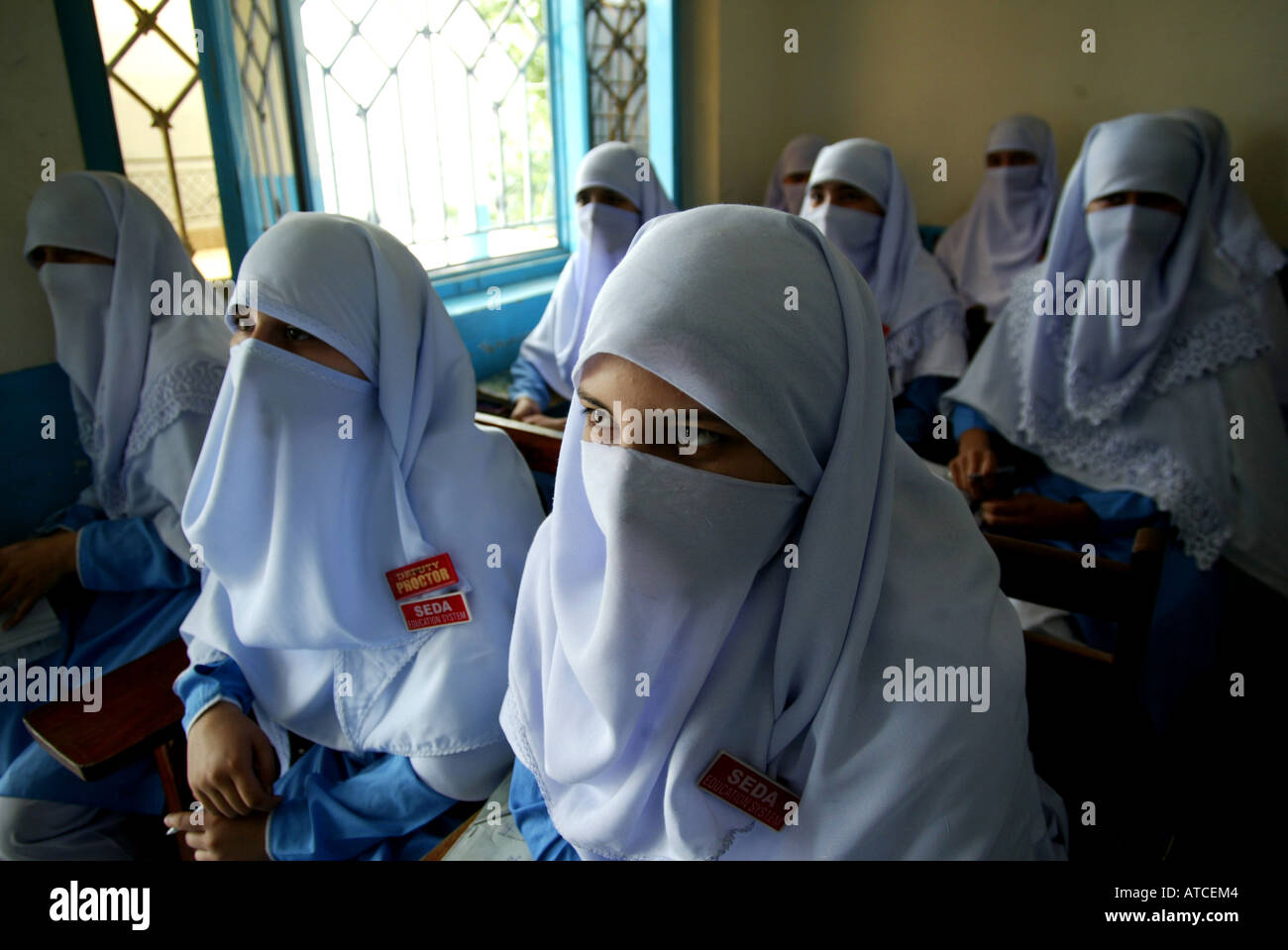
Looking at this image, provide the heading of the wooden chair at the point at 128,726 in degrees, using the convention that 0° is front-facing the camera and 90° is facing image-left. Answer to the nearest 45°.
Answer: approximately 45°

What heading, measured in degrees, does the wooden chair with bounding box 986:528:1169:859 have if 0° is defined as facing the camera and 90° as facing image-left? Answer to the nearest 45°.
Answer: approximately 45°

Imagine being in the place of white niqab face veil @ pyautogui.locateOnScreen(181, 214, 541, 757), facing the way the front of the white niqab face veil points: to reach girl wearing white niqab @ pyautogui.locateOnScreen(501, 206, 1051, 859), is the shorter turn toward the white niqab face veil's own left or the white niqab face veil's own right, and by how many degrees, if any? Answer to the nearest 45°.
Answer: approximately 90° to the white niqab face veil's own left

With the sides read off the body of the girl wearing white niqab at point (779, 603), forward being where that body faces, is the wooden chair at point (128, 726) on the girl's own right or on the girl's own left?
on the girl's own right

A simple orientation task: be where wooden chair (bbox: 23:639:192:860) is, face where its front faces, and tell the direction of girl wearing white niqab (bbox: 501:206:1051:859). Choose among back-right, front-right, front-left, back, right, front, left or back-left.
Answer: left

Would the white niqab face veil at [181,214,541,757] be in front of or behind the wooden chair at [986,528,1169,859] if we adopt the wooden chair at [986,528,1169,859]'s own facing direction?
in front
